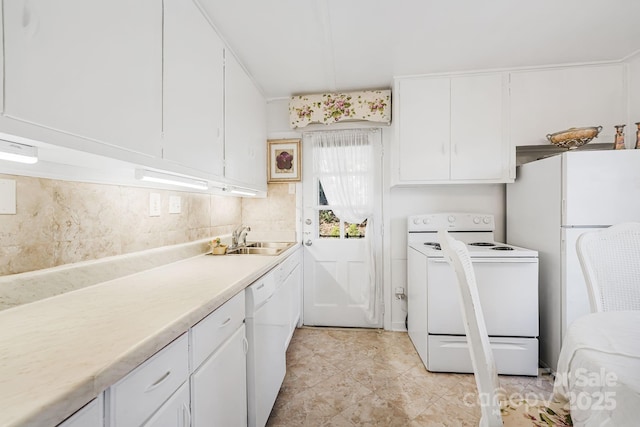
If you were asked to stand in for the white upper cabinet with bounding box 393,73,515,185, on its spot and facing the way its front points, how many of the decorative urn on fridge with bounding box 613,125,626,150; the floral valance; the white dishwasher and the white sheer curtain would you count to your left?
1

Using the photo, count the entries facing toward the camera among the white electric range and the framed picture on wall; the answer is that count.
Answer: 2

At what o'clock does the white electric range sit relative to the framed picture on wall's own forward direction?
The white electric range is roughly at 10 o'clock from the framed picture on wall.

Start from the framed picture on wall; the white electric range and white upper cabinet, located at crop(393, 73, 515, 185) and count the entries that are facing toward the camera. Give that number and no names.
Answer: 3

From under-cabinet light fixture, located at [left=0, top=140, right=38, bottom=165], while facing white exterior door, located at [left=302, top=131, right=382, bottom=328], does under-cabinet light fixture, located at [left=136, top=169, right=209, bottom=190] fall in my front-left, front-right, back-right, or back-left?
front-left

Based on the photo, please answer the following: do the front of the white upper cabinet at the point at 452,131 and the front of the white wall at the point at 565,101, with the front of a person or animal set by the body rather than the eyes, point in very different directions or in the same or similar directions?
same or similar directions

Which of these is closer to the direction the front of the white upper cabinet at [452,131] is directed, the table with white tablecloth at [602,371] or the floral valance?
the table with white tablecloth

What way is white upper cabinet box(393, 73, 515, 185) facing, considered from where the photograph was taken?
facing the viewer

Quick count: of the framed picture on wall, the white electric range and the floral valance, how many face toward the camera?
3

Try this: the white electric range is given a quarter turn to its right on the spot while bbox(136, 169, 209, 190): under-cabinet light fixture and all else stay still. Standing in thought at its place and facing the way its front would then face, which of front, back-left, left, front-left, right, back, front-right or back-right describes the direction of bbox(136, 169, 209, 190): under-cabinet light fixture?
front-left

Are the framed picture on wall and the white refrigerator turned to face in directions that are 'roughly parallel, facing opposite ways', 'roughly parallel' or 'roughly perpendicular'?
roughly parallel

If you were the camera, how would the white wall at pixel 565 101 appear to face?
facing the viewer and to the right of the viewer

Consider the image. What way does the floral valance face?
toward the camera

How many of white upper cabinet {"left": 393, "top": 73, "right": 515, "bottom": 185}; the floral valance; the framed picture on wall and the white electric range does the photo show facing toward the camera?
4

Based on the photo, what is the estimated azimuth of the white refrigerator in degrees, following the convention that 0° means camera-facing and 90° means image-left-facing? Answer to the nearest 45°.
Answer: approximately 315°
